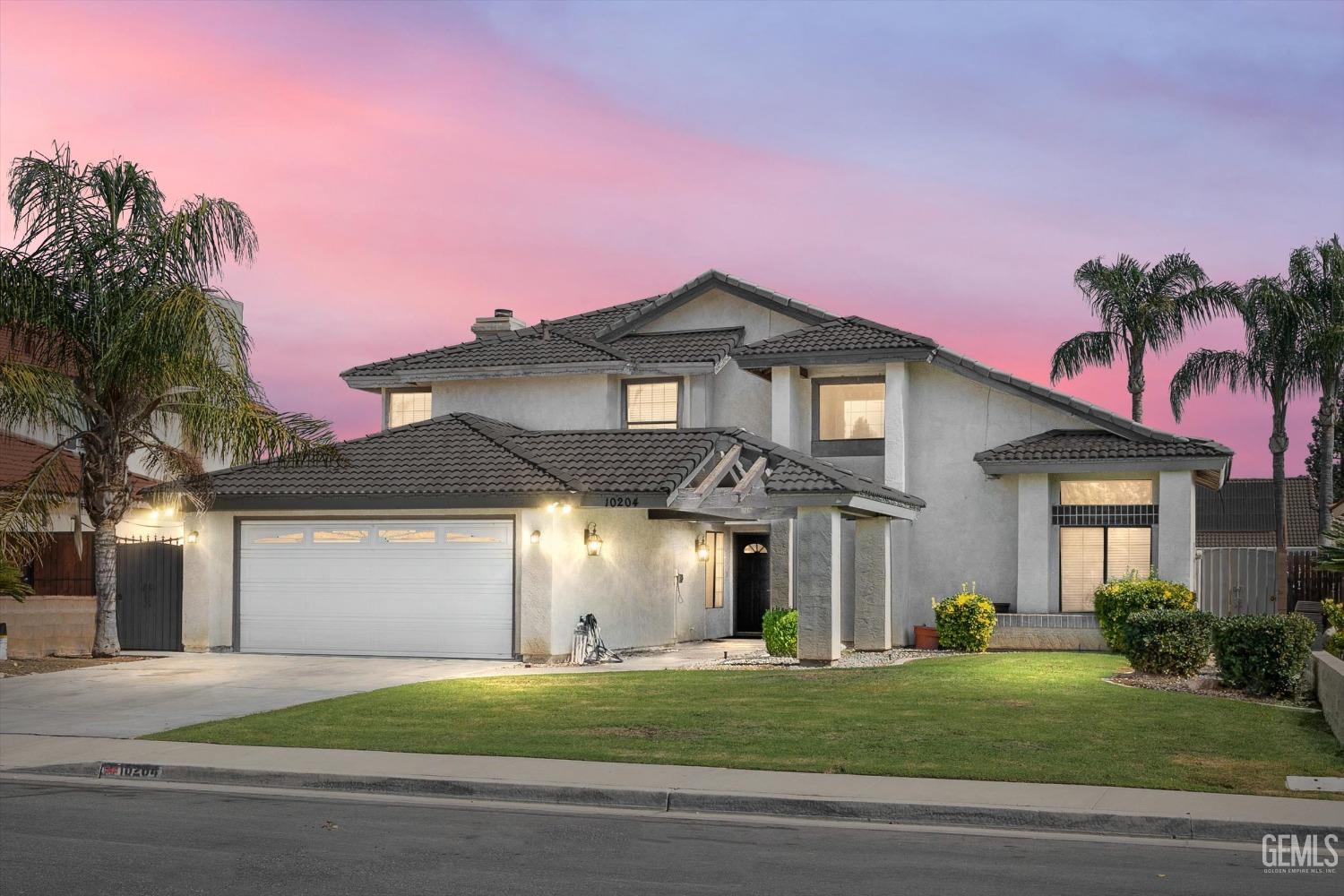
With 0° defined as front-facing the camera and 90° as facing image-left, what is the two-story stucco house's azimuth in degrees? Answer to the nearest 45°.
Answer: approximately 0°

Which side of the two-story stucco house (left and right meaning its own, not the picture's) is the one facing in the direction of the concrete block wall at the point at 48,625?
right

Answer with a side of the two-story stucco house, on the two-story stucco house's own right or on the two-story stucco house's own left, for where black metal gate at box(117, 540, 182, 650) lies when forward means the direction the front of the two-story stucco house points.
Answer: on the two-story stucco house's own right

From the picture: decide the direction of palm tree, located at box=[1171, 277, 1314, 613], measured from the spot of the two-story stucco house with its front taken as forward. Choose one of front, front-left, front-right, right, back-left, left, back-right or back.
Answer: back-left
